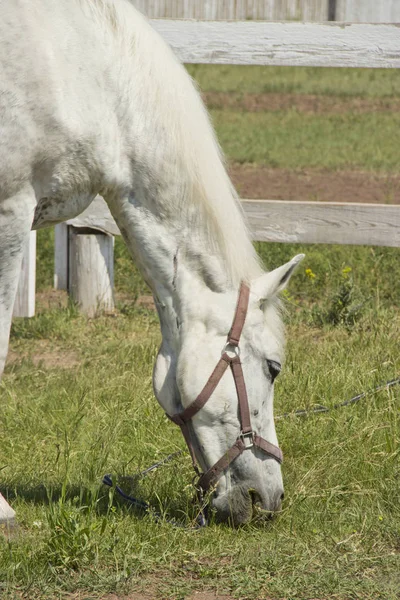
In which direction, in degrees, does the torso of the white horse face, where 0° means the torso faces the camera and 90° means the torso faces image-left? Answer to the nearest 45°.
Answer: approximately 270°

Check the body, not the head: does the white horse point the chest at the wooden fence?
no
